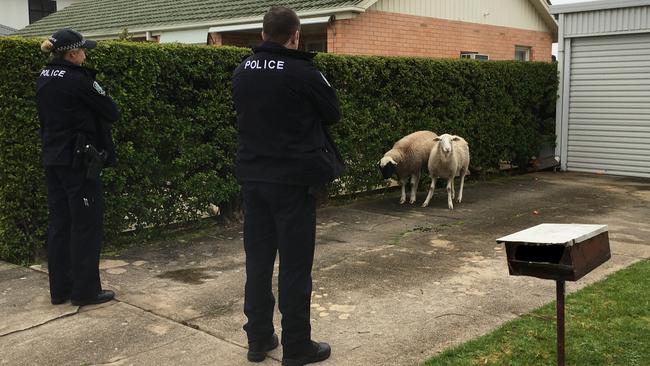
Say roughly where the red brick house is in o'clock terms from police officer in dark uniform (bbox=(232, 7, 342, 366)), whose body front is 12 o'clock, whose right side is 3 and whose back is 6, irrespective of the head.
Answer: The red brick house is roughly at 11 o'clock from the police officer in dark uniform.

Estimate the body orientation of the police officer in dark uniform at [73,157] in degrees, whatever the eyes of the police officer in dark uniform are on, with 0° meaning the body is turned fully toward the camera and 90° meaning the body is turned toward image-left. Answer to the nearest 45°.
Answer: approximately 225°

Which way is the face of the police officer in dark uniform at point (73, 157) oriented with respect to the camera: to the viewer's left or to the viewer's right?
to the viewer's right

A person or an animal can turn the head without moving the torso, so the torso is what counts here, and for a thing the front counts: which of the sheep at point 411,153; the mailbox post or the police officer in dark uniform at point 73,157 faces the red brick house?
the police officer in dark uniform

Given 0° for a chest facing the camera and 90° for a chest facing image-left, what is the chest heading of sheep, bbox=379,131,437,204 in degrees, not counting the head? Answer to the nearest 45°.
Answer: approximately 45°

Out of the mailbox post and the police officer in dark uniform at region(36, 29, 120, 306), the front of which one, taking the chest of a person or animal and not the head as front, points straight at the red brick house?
the police officer in dark uniform

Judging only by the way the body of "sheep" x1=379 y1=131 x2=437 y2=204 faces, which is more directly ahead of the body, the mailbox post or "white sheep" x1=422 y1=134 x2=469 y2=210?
the mailbox post

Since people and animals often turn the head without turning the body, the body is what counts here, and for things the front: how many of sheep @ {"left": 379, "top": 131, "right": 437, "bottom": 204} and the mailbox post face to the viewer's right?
0

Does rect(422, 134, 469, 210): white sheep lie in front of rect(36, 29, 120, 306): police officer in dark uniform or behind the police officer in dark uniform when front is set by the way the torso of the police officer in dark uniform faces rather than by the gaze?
in front

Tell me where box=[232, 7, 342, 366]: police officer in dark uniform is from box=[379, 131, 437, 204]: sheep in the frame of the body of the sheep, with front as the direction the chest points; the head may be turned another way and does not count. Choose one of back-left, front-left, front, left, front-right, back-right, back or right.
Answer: front-left

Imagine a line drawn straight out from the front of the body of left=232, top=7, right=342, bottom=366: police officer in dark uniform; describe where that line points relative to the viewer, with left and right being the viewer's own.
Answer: facing away from the viewer and to the right of the viewer

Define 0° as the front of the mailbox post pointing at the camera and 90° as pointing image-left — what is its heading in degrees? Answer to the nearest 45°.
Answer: approximately 45°

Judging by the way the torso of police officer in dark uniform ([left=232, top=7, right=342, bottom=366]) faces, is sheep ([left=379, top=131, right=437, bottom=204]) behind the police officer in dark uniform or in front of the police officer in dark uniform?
in front

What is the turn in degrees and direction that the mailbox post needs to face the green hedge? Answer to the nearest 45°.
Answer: approximately 90° to its right

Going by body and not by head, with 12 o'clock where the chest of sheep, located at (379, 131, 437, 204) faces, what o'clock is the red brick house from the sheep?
The red brick house is roughly at 4 o'clock from the sheep.

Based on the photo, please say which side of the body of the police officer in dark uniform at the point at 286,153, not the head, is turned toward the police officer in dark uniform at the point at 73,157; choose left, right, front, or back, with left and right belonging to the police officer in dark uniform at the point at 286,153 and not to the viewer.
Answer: left

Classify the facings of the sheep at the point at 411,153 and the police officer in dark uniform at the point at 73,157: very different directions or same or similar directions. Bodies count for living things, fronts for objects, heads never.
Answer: very different directions
